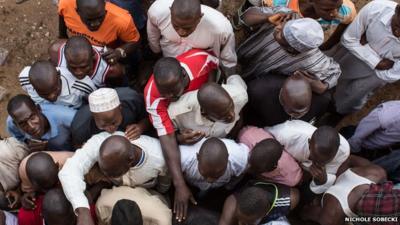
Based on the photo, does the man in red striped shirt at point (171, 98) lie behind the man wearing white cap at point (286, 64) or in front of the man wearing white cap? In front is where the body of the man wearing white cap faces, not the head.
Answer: in front

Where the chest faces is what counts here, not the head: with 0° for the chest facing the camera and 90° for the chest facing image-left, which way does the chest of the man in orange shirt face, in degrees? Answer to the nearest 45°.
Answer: approximately 0°

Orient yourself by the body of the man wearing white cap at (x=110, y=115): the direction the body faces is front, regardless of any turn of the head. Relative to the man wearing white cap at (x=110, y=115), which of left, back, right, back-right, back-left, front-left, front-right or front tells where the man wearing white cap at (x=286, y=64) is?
left

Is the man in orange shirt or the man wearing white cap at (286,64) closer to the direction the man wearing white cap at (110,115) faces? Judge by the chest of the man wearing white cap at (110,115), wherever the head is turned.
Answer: the man wearing white cap

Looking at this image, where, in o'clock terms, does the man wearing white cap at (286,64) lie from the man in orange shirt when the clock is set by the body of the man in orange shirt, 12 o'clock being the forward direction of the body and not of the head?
The man wearing white cap is roughly at 10 o'clock from the man in orange shirt.

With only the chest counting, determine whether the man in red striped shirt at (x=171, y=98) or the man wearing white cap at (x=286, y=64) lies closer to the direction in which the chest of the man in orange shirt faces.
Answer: the man in red striped shirt

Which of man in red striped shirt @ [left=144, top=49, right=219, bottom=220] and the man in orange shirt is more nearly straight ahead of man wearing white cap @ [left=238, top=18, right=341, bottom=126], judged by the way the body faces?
the man in red striped shirt

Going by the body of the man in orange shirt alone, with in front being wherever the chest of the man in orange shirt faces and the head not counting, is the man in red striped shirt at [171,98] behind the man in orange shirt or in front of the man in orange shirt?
in front
